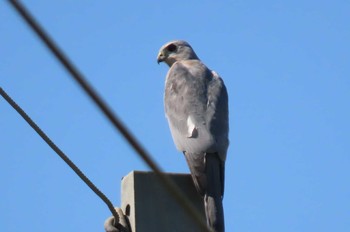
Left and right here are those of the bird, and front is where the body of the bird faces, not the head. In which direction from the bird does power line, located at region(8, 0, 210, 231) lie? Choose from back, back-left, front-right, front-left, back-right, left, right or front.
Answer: back-left

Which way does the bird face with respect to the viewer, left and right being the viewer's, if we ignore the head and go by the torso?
facing away from the viewer and to the left of the viewer

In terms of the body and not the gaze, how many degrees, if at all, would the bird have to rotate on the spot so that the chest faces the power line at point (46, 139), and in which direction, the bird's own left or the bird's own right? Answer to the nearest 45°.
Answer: approximately 135° to the bird's own left
